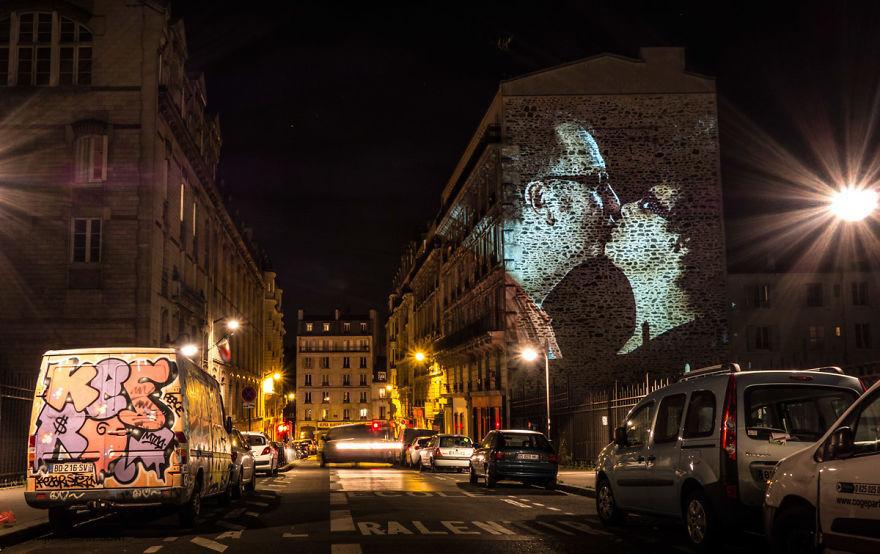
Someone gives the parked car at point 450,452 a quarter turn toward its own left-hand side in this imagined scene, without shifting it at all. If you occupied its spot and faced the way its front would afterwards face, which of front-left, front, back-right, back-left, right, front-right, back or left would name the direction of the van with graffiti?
front-left

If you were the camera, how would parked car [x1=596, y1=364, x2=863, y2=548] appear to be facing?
facing away from the viewer and to the left of the viewer

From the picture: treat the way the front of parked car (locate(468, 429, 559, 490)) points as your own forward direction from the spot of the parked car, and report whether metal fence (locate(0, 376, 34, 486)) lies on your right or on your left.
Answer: on your left

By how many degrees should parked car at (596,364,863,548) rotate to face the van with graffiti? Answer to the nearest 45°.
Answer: approximately 45° to its left

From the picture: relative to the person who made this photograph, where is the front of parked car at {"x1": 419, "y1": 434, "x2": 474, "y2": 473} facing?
facing away from the viewer and to the left of the viewer

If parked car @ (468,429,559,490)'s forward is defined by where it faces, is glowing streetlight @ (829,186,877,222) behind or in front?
behind

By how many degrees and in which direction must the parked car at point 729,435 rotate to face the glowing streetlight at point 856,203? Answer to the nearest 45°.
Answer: approximately 45° to its right

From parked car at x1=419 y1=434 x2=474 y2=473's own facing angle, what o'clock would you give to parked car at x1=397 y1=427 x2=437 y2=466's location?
parked car at x1=397 y1=427 x2=437 y2=466 is roughly at 1 o'clock from parked car at x1=419 y1=434 x2=474 y2=473.

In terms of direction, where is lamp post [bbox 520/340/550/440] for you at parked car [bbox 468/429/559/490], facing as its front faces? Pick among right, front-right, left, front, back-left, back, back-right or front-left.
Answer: front-right

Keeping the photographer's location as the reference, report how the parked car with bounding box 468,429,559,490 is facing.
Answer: facing away from the viewer and to the left of the viewer

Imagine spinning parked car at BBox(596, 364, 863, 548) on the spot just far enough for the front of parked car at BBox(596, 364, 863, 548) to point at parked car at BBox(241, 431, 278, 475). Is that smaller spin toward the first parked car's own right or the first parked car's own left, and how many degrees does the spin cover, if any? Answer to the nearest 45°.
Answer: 0° — it already faces it
